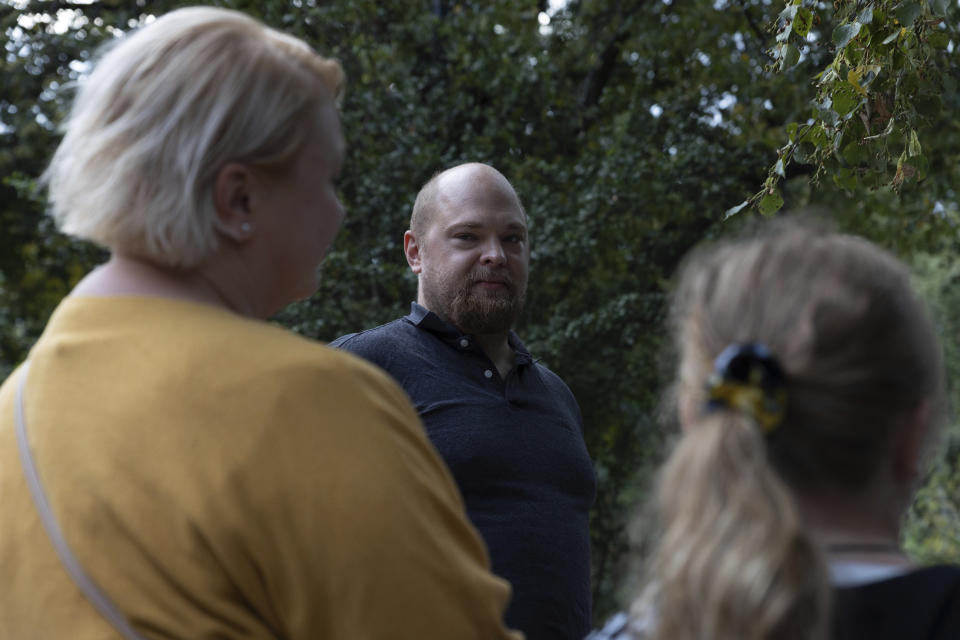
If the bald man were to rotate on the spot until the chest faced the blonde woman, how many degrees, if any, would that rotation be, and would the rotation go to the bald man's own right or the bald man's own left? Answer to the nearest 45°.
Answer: approximately 45° to the bald man's own right

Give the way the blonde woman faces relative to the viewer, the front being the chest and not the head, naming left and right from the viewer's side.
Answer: facing away from the viewer and to the right of the viewer

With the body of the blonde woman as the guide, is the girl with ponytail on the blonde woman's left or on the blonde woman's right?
on the blonde woman's right

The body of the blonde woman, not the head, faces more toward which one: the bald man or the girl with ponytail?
the bald man

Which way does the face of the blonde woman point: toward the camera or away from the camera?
away from the camera

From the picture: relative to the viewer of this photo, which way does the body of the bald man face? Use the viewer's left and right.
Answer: facing the viewer and to the right of the viewer

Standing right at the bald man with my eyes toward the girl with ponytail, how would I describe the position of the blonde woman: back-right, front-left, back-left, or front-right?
front-right

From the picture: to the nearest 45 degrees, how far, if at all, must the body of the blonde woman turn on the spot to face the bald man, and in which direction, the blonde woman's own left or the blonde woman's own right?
0° — they already face them

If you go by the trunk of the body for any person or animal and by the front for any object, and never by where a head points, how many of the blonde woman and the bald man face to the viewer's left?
0
